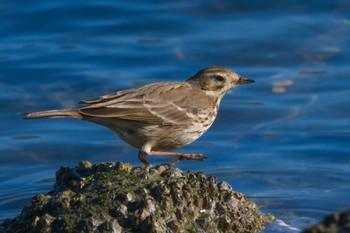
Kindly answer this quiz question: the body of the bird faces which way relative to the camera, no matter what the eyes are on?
to the viewer's right

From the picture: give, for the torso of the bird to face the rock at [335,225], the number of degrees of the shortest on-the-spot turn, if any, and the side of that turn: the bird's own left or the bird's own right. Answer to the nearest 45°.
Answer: approximately 90° to the bird's own right
